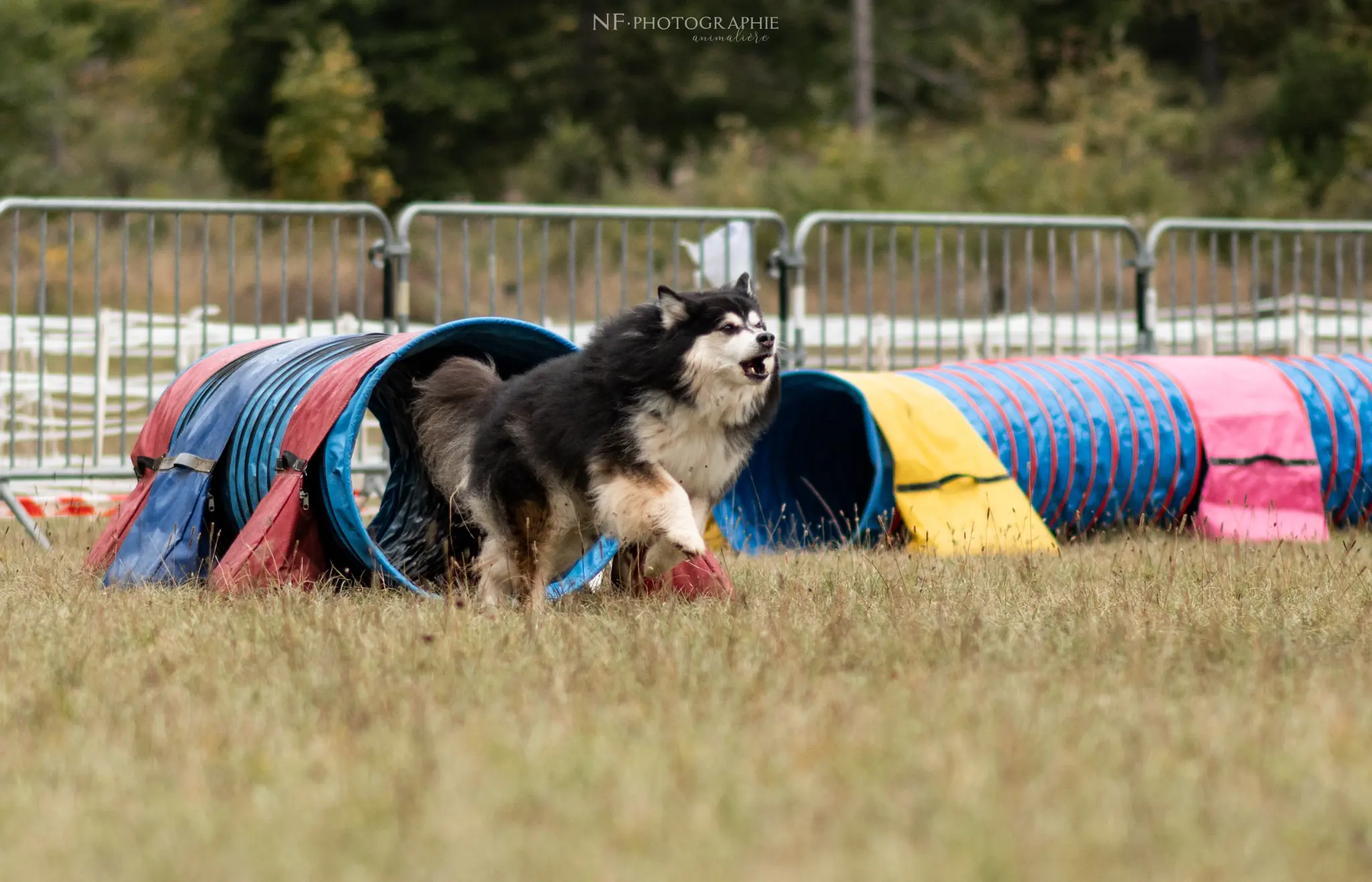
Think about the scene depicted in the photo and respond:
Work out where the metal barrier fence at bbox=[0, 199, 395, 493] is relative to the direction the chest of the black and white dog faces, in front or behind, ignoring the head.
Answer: behind

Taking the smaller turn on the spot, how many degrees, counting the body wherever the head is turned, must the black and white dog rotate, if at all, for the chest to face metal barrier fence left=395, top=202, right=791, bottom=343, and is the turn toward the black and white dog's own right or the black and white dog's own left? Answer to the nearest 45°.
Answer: approximately 135° to the black and white dog's own left

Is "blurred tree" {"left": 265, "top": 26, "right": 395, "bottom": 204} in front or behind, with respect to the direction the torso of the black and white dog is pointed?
behind

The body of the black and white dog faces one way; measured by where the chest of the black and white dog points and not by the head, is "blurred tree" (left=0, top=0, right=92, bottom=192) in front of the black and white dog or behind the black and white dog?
behind

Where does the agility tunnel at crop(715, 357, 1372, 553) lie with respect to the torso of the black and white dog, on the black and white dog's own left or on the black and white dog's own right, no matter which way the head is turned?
on the black and white dog's own left

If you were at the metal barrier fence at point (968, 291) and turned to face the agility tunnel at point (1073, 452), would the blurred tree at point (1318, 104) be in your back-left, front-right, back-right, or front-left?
back-left

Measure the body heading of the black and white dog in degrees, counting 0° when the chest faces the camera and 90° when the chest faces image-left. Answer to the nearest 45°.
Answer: approximately 315°
